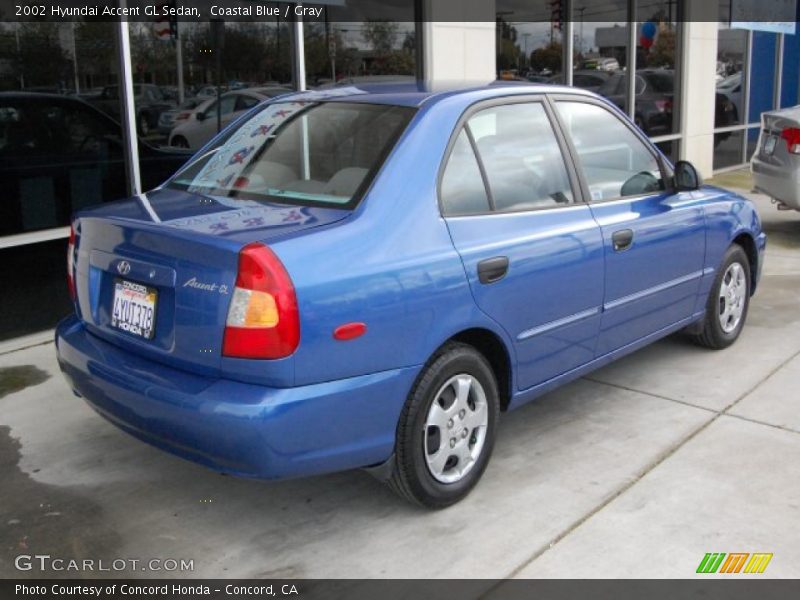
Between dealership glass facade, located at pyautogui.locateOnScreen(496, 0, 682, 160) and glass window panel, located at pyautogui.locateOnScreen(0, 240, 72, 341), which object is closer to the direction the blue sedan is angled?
the dealership glass facade

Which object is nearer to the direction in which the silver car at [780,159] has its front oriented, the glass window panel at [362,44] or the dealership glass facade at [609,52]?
the dealership glass facade

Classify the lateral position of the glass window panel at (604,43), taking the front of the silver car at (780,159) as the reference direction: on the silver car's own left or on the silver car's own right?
on the silver car's own left

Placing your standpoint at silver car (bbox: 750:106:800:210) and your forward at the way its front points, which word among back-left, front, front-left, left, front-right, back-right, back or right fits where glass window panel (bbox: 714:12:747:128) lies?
front-left

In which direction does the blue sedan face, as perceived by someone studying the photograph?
facing away from the viewer and to the right of the viewer

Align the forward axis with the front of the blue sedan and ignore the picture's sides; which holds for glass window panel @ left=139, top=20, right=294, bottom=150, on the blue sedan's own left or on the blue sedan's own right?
on the blue sedan's own left

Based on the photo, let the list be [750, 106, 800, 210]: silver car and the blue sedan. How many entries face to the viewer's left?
0

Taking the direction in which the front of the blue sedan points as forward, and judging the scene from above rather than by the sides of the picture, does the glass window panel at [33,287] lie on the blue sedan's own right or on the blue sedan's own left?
on the blue sedan's own left

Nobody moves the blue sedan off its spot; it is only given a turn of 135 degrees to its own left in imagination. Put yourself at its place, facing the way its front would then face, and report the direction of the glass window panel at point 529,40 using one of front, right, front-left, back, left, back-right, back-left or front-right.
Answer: right

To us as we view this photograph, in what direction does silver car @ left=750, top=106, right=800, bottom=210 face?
facing away from the viewer and to the right of the viewer

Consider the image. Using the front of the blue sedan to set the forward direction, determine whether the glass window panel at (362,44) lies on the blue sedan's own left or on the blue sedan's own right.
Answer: on the blue sedan's own left
